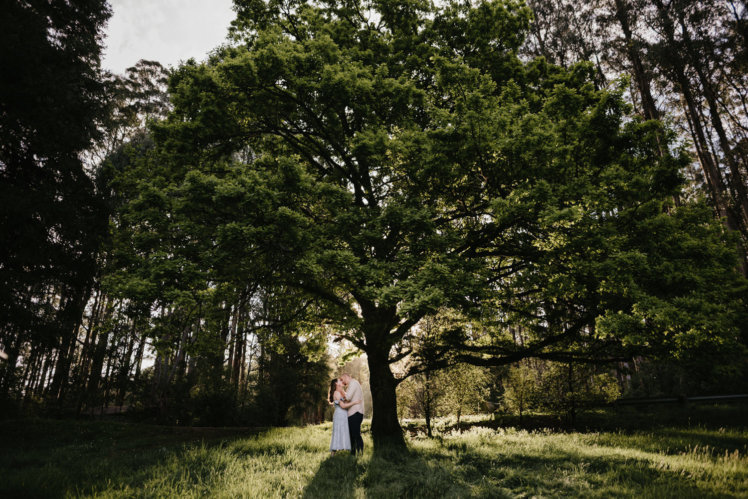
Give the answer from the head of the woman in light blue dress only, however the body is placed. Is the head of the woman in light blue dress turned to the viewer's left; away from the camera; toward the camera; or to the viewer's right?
to the viewer's right

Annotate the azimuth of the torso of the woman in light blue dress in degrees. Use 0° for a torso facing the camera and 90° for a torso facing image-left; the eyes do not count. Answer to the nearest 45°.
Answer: approximately 270°
